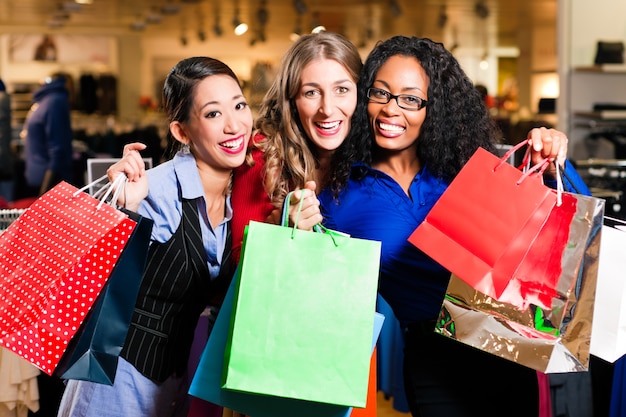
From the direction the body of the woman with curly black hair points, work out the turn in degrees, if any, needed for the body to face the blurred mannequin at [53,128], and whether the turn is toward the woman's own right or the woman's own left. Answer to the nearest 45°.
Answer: approximately 135° to the woman's own right

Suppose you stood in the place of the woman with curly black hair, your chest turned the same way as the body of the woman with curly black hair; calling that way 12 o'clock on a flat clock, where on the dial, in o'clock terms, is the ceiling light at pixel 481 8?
The ceiling light is roughly at 6 o'clock from the woman with curly black hair.

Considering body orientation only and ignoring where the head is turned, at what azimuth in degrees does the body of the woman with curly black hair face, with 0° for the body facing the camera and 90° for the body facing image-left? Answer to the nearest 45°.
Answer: approximately 0°

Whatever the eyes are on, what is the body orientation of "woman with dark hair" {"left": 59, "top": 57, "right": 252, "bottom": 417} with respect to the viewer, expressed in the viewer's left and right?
facing the viewer and to the right of the viewer

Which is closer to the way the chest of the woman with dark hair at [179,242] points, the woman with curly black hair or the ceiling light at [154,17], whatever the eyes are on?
the woman with curly black hair

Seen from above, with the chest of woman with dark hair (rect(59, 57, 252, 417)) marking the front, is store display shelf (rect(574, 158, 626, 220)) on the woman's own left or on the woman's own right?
on the woman's own left

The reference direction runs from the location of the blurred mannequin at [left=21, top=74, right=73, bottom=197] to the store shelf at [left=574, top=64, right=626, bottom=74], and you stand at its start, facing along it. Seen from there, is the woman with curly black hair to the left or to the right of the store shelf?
right

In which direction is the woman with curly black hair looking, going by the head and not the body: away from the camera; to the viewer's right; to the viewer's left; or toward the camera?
toward the camera

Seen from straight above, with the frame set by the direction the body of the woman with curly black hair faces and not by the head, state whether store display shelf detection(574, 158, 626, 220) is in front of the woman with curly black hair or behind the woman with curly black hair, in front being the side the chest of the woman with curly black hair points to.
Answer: behind

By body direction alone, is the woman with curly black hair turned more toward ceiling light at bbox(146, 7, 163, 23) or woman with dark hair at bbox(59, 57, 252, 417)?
the woman with dark hair

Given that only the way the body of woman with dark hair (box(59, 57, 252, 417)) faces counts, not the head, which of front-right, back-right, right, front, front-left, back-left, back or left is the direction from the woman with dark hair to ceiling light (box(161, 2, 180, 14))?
back-left
